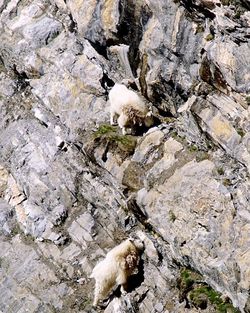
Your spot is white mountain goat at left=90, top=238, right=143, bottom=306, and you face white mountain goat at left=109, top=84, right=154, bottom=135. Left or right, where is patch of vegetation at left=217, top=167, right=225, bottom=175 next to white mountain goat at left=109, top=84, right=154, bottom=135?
right

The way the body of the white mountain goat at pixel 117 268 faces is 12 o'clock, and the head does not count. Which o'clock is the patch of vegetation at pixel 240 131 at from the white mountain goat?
The patch of vegetation is roughly at 1 o'clock from the white mountain goat.

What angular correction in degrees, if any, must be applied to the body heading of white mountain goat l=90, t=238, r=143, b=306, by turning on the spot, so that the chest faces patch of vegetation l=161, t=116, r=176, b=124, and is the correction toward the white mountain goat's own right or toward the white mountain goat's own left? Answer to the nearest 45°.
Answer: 0° — it already faces it

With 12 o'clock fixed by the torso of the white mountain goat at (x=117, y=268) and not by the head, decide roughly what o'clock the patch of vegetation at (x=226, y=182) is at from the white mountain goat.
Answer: The patch of vegetation is roughly at 1 o'clock from the white mountain goat.

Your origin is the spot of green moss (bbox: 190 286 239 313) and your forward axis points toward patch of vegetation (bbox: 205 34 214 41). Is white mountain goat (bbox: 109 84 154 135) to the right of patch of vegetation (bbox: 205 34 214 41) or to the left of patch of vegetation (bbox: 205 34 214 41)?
left

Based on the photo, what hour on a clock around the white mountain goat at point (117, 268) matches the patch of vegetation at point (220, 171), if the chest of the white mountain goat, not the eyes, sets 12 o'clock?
The patch of vegetation is roughly at 1 o'clock from the white mountain goat.

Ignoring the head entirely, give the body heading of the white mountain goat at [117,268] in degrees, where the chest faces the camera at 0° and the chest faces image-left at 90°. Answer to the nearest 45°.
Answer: approximately 270°
